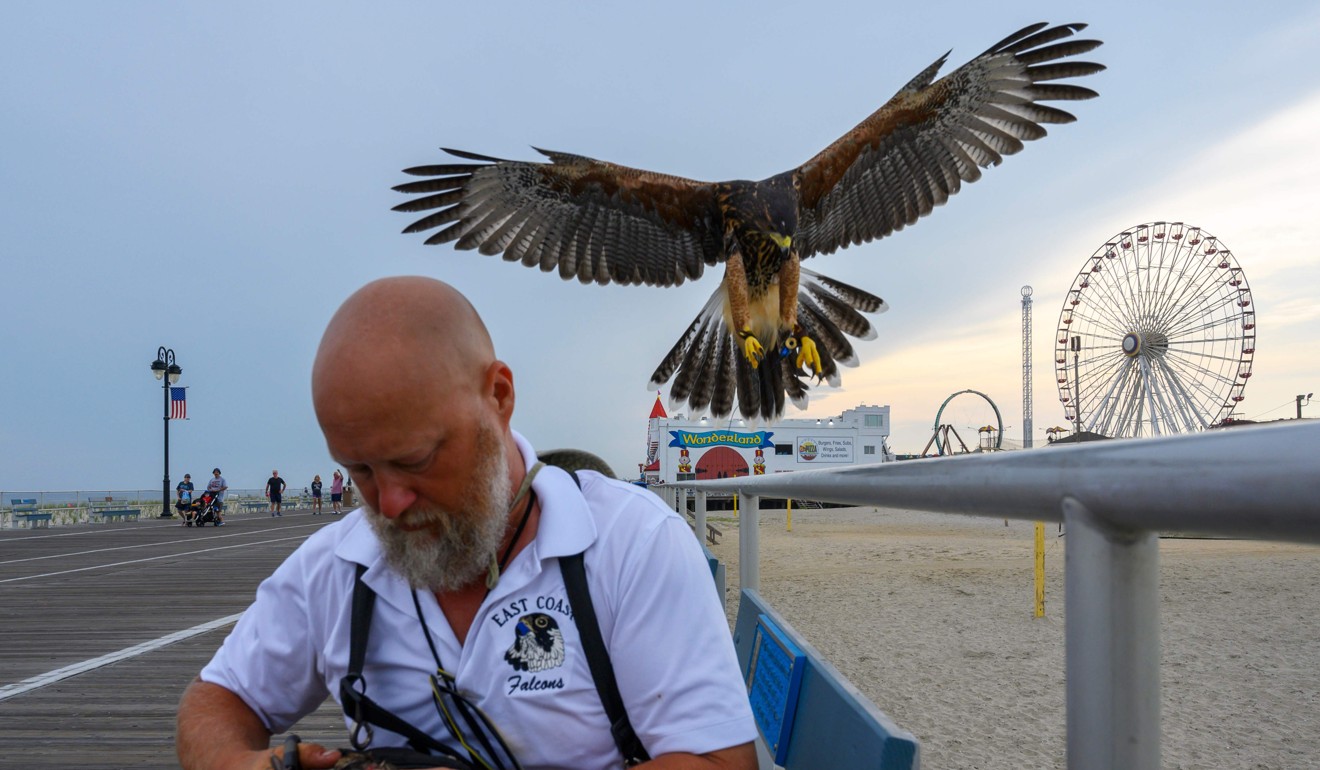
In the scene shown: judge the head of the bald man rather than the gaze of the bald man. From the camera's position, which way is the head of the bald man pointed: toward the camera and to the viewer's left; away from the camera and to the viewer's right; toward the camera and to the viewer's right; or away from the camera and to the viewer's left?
toward the camera and to the viewer's left

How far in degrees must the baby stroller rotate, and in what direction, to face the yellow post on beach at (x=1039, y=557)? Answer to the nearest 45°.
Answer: approximately 45° to its left

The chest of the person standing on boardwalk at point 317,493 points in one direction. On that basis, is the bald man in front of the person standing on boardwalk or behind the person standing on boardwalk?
in front

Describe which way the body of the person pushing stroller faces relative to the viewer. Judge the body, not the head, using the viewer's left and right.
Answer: facing the viewer and to the left of the viewer

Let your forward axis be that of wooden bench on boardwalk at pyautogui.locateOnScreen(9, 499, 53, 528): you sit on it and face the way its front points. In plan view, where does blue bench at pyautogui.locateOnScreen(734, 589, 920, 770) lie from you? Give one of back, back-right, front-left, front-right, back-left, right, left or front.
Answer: front-right

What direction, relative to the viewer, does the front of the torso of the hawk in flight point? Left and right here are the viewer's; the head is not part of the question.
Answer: facing the viewer

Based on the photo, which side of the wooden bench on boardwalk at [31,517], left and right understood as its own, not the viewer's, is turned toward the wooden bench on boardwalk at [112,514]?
left

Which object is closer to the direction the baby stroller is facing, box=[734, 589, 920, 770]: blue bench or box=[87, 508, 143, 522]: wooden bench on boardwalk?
the blue bench

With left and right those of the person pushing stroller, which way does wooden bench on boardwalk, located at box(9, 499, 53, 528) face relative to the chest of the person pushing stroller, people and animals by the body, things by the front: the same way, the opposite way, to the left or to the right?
to the left

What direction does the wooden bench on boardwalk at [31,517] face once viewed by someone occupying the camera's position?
facing the viewer and to the right of the viewer

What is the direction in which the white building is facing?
toward the camera

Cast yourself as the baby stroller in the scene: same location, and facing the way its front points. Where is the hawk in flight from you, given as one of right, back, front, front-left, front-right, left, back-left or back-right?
front-left

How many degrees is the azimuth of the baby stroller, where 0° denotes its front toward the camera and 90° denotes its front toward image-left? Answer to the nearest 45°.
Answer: approximately 45°

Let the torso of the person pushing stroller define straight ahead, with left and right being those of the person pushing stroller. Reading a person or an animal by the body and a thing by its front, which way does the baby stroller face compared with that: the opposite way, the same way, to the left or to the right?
the same way

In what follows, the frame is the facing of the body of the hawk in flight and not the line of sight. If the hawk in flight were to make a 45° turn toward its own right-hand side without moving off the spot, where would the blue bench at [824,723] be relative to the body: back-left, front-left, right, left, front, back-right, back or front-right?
front-left

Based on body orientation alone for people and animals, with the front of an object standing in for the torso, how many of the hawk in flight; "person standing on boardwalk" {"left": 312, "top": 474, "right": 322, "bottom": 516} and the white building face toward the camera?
3
